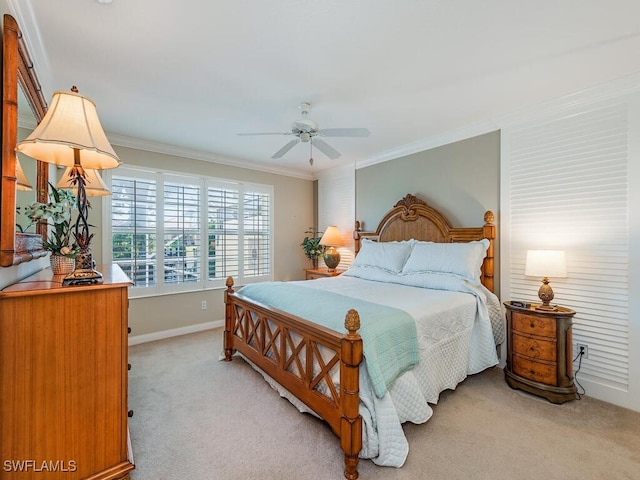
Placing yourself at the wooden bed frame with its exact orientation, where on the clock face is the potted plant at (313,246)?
The potted plant is roughly at 4 o'clock from the wooden bed frame.

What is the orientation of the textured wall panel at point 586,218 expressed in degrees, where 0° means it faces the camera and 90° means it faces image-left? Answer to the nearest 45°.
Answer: approximately 45°

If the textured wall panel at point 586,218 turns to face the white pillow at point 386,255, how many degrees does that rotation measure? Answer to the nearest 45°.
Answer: approximately 45° to its right

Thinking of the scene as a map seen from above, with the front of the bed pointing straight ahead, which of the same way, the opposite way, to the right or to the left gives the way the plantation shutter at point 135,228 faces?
to the left

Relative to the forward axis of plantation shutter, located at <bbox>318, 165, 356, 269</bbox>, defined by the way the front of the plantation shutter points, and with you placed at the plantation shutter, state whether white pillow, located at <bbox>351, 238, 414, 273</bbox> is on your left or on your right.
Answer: on your left

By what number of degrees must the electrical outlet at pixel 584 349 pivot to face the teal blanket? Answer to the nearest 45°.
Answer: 0° — it already faces it

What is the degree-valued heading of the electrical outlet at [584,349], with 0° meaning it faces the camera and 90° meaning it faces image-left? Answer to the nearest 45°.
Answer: approximately 45°

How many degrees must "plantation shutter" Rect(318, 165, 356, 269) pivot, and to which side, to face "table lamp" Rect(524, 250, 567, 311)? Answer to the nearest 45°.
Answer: approximately 90° to its left

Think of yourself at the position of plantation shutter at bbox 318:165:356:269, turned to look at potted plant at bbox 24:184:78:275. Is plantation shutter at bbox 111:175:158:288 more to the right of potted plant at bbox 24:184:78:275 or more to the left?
right

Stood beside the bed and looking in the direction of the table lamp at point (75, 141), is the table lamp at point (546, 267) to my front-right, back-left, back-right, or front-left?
back-left
